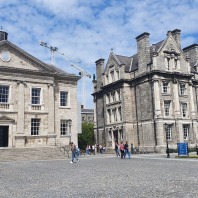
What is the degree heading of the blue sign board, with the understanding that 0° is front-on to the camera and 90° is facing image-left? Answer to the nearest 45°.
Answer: approximately 0°

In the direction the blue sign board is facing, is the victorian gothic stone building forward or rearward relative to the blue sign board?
rearward

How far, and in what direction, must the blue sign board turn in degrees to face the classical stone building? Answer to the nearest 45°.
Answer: approximately 90° to its right
